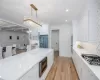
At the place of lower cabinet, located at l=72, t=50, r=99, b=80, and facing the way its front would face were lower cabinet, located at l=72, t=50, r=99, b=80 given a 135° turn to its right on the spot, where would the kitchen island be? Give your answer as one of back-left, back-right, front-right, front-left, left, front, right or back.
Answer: back

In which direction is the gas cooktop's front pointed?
to the viewer's left

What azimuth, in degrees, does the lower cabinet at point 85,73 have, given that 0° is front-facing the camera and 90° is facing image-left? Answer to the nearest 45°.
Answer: approximately 90°
